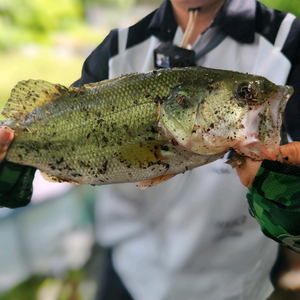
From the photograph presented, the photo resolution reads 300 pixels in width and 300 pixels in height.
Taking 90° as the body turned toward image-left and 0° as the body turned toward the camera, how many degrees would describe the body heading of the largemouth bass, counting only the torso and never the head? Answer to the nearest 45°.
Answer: approximately 270°
